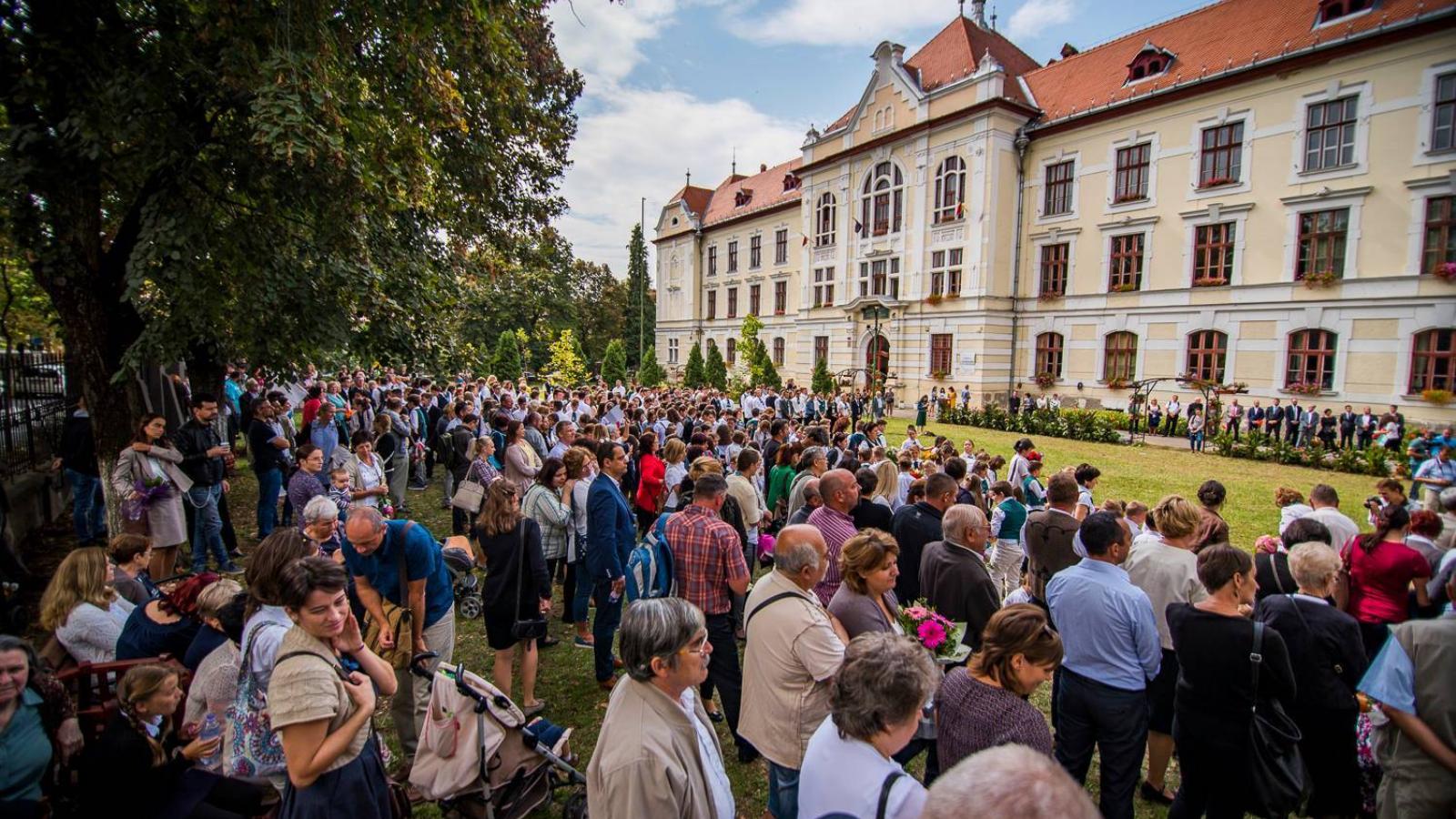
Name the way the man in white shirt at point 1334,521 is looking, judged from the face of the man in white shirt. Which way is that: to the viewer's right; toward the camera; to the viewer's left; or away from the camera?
away from the camera

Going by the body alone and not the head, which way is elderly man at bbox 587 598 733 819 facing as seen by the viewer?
to the viewer's right

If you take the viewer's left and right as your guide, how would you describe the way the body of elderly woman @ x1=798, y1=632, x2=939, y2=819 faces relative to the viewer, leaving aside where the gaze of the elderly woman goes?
facing away from the viewer and to the right of the viewer

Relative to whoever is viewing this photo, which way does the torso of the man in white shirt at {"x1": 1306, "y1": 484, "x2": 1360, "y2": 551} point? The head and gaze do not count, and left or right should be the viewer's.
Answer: facing away from the viewer

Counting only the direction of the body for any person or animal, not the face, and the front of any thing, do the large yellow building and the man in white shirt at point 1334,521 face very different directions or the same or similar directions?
very different directions

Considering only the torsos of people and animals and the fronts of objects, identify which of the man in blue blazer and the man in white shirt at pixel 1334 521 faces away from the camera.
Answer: the man in white shirt

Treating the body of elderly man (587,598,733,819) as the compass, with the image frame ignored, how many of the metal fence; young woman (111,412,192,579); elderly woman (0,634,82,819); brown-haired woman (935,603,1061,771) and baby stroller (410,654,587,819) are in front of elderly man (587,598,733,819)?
1

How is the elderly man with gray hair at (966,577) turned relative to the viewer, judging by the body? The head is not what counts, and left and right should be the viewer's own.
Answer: facing away from the viewer and to the right of the viewer

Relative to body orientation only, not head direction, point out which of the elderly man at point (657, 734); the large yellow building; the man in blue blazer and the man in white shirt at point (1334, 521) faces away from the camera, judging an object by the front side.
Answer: the man in white shirt
